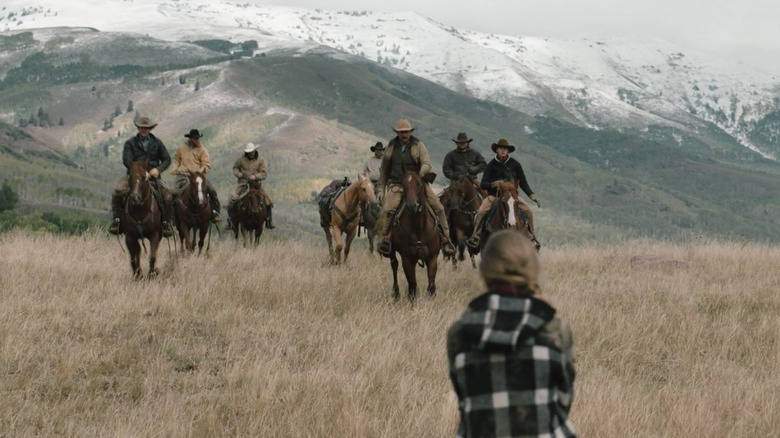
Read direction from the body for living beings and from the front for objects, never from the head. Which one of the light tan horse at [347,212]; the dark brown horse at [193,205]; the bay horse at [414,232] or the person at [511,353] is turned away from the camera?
the person

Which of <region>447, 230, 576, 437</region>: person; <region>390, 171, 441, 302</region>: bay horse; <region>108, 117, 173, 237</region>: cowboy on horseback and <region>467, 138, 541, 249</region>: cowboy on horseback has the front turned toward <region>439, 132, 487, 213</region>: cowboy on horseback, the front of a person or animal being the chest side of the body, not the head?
the person

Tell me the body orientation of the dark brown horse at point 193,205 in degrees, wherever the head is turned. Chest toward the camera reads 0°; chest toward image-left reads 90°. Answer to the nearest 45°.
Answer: approximately 0°

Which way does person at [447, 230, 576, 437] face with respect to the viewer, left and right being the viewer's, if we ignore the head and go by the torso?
facing away from the viewer

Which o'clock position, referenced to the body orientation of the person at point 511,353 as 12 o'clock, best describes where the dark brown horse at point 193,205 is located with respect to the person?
The dark brown horse is roughly at 11 o'clock from the person.

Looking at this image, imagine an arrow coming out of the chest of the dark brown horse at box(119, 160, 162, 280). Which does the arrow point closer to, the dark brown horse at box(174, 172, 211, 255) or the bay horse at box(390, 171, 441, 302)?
the bay horse

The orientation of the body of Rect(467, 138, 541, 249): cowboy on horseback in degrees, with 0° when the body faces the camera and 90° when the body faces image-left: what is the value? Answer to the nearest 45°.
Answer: approximately 0°

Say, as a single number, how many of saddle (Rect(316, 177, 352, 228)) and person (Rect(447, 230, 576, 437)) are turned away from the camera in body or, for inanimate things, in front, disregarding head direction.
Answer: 1

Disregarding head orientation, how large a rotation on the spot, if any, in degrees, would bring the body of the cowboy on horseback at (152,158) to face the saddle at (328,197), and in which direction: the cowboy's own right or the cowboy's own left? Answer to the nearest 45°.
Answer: approximately 135° to the cowboy's own left
